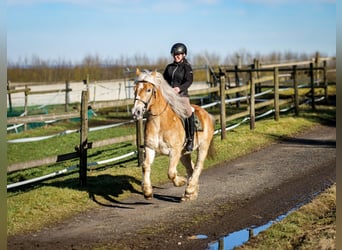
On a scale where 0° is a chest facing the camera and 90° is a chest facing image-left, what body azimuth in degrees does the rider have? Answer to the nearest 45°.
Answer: approximately 45°

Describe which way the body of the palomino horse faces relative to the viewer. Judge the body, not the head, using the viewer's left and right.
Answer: facing the viewer and to the left of the viewer

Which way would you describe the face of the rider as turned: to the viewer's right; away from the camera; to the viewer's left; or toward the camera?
toward the camera
